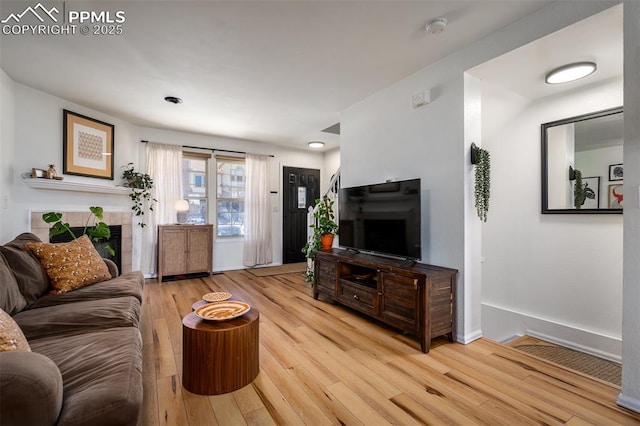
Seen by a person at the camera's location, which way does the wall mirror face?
facing the viewer and to the left of the viewer

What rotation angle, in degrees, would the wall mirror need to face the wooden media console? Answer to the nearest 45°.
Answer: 0° — it already faces it

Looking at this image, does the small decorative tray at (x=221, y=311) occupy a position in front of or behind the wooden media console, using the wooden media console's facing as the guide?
in front

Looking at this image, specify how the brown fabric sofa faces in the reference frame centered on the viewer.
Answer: facing to the right of the viewer

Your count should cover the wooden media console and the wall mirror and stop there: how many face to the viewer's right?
0

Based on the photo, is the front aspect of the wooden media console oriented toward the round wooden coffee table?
yes

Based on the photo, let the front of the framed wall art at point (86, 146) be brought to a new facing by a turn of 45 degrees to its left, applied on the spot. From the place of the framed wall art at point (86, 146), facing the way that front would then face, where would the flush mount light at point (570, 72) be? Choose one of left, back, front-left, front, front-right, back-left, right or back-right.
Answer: front-right

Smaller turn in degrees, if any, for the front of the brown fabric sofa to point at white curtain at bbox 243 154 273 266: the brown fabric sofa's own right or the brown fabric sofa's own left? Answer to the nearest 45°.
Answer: approximately 45° to the brown fabric sofa's own left

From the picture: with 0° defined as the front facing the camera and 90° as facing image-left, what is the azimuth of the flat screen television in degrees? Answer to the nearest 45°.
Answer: approximately 45°

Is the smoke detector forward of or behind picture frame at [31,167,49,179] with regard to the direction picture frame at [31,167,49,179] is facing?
forward

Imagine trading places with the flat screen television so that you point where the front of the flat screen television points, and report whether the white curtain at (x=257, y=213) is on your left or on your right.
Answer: on your right

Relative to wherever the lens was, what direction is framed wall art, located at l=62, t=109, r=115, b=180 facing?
facing the viewer and to the right of the viewer

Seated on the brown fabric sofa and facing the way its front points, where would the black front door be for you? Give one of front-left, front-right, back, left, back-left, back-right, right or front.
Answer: front-left

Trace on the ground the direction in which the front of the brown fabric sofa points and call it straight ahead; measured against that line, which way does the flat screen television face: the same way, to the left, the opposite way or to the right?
the opposite way
